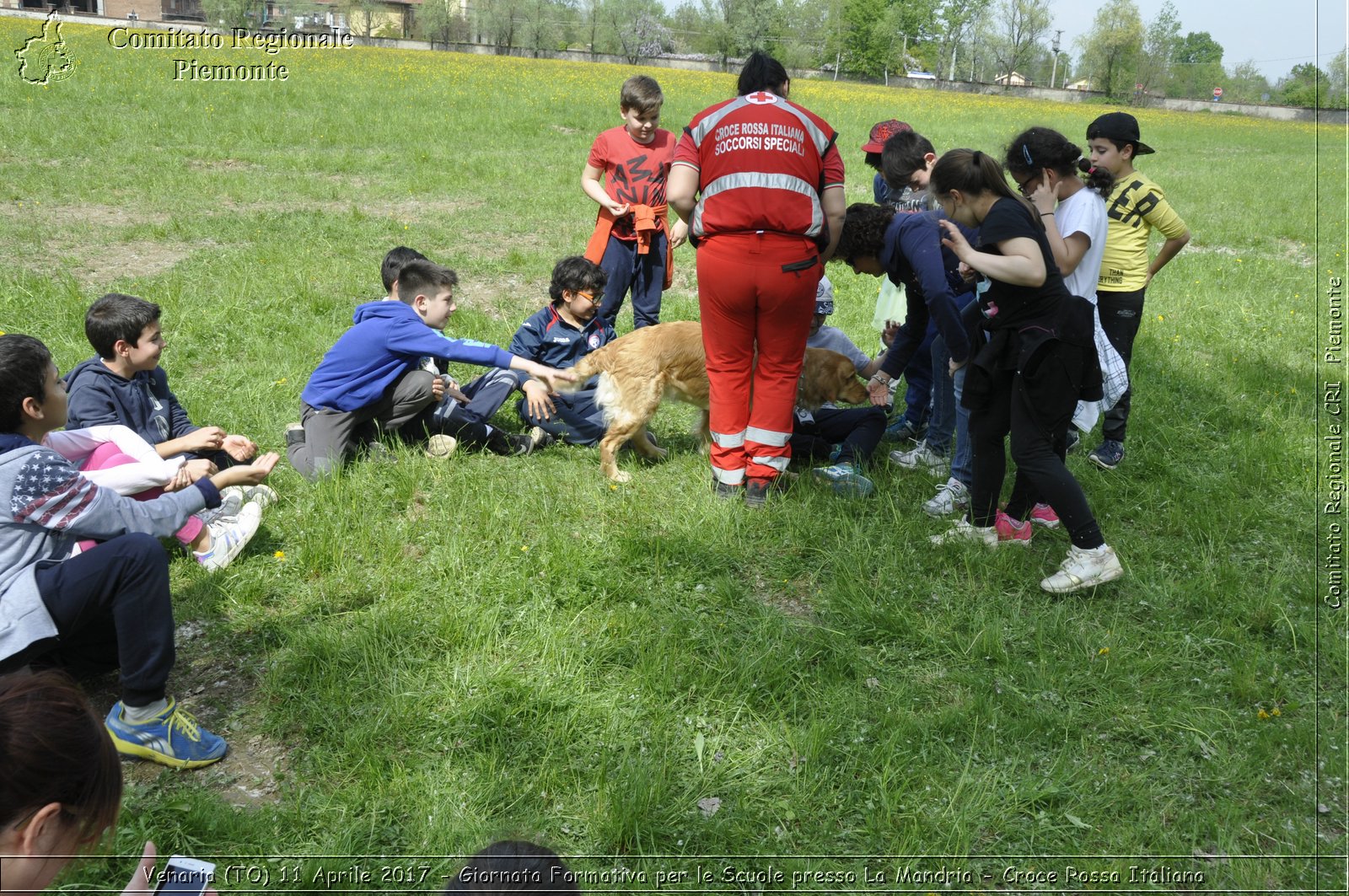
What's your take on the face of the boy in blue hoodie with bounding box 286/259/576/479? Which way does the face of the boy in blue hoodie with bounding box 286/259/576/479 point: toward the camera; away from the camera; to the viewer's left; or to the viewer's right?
to the viewer's right

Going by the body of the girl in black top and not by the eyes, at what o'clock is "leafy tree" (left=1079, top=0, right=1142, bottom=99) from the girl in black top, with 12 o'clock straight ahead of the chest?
The leafy tree is roughly at 3 o'clock from the girl in black top.

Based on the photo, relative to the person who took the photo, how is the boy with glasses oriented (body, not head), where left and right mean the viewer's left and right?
facing the viewer and to the right of the viewer

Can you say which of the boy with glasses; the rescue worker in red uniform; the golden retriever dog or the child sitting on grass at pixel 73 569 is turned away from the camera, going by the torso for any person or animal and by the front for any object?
the rescue worker in red uniform

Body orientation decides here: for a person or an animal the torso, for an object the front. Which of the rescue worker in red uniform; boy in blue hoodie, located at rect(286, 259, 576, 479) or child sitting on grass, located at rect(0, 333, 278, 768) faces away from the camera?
the rescue worker in red uniform

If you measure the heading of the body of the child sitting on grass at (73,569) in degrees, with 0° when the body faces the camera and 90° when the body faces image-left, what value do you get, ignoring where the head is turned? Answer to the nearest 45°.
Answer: approximately 270°

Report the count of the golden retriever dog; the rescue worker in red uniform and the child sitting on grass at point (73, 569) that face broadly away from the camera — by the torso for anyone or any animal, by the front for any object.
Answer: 1

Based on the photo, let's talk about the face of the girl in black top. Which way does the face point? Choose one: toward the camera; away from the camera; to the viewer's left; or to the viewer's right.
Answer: to the viewer's left

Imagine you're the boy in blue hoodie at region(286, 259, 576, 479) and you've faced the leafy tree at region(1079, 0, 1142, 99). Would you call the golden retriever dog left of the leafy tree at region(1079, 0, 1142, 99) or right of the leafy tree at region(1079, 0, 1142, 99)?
right

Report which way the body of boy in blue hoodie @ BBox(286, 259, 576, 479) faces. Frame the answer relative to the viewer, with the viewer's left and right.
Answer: facing to the right of the viewer

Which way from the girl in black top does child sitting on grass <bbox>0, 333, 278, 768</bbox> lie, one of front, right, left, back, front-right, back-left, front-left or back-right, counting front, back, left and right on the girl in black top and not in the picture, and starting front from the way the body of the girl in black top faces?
front-left

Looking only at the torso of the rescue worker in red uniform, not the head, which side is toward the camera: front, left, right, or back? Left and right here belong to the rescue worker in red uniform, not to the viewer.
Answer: back

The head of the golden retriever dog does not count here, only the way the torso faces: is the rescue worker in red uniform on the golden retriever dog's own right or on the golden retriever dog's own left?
on the golden retriever dog's own right

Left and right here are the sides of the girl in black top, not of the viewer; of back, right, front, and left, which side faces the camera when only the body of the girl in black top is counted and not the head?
left
